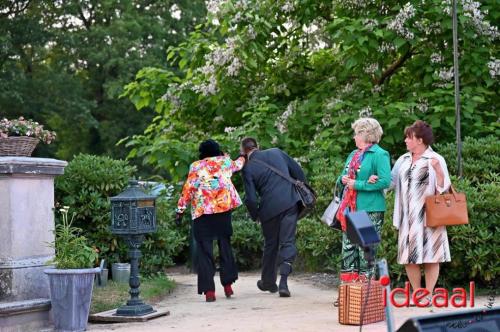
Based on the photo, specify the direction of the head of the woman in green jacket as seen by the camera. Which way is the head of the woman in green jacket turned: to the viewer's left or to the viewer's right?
to the viewer's left

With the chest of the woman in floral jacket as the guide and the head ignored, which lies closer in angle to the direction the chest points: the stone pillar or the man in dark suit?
the man in dark suit

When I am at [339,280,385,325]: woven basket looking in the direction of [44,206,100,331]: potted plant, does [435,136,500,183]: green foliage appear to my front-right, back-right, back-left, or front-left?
back-right

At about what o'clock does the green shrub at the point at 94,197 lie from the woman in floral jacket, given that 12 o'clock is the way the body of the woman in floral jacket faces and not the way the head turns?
The green shrub is roughly at 10 o'clock from the woman in floral jacket.

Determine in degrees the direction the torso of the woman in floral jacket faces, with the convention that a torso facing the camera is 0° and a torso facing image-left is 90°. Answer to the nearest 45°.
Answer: approximately 180°

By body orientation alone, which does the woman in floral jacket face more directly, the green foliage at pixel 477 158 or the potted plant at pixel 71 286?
the green foliage

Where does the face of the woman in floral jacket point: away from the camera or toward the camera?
away from the camera

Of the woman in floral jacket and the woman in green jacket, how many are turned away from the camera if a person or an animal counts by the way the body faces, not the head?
1

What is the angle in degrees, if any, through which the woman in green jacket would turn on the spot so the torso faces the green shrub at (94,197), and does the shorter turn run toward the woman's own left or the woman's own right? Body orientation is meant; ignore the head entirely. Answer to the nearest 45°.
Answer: approximately 90° to the woman's own right

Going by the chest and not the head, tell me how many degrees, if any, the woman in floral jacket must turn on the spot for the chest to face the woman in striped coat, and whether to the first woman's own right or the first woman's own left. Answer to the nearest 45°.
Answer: approximately 135° to the first woman's own right

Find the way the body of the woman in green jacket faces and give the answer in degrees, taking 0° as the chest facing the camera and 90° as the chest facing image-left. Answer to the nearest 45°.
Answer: approximately 45°

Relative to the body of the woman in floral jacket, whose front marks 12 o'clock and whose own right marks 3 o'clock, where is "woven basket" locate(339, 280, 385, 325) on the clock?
The woven basket is roughly at 5 o'clock from the woman in floral jacket.

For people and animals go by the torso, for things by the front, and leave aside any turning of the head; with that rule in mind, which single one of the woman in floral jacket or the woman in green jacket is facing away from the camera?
the woman in floral jacket

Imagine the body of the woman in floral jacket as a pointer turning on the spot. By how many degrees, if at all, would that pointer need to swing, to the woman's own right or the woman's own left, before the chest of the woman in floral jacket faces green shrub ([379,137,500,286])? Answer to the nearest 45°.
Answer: approximately 90° to the woman's own right

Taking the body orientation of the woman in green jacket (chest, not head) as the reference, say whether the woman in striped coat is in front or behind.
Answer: behind
